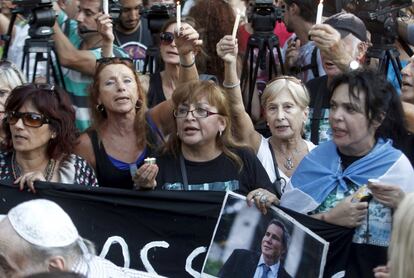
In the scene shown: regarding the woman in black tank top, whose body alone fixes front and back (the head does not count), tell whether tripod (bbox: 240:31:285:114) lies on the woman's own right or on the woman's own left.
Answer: on the woman's own left

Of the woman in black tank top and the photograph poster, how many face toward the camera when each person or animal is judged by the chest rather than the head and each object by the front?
2

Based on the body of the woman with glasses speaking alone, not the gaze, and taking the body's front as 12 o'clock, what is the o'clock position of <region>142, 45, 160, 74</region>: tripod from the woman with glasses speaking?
The tripod is roughly at 4 o'clock from the woman with glasses speaking.

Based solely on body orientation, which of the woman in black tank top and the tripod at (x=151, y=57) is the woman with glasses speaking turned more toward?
the woman in black tank top

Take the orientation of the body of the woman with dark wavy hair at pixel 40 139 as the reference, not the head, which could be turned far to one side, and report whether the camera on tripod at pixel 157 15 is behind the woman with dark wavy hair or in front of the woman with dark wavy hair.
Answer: behind
